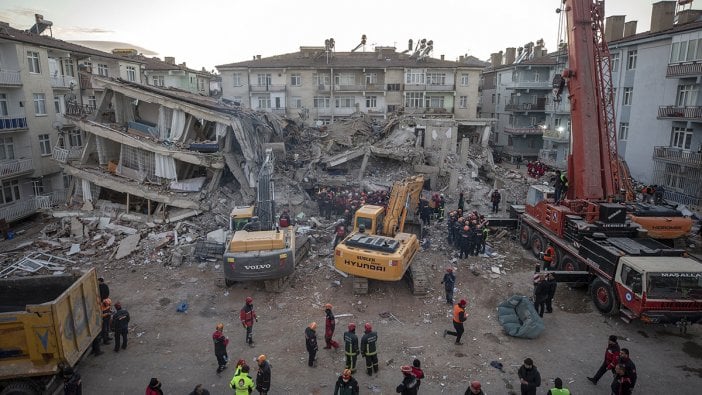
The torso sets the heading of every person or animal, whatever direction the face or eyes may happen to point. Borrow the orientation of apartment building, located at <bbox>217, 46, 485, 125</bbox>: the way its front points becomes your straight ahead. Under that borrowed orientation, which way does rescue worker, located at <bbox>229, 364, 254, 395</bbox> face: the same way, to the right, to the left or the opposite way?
the opposite way

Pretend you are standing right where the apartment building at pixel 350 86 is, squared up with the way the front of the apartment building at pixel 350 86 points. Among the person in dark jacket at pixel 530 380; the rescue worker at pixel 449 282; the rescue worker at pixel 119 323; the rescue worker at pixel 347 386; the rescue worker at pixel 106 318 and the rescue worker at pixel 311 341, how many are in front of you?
6

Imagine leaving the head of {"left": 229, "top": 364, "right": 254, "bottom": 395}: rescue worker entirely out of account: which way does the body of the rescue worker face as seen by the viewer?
away from the camera

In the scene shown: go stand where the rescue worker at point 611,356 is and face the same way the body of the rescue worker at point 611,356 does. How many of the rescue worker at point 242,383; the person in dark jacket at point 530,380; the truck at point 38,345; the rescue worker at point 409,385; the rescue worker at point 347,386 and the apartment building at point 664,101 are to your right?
1

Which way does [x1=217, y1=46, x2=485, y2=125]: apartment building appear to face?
toward the camera

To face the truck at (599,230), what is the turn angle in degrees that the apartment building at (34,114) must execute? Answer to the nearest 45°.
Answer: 0° — it already faces it

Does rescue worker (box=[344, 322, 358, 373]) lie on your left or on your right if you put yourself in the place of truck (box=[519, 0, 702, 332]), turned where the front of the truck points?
on your right

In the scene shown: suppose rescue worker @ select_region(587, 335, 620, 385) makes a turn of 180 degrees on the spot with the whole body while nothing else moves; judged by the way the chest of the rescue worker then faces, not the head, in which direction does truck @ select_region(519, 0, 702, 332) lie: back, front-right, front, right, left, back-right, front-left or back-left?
left

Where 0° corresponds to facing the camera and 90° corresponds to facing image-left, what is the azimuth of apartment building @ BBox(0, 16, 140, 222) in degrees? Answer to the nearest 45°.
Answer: approximately 315°

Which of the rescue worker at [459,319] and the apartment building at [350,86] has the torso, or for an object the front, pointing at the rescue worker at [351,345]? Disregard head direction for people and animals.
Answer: the apartment building

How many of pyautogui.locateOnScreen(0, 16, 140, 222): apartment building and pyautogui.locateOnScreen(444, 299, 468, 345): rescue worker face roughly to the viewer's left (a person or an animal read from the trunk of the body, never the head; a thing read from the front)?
0

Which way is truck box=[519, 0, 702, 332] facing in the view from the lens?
facing the viewer and to the right of the viewer

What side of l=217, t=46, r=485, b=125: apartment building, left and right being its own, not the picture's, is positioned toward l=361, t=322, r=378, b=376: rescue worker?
front

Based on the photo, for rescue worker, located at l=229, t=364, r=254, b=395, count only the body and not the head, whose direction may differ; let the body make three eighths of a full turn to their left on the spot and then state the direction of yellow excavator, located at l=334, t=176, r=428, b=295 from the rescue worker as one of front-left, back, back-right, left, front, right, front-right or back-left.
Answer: back
